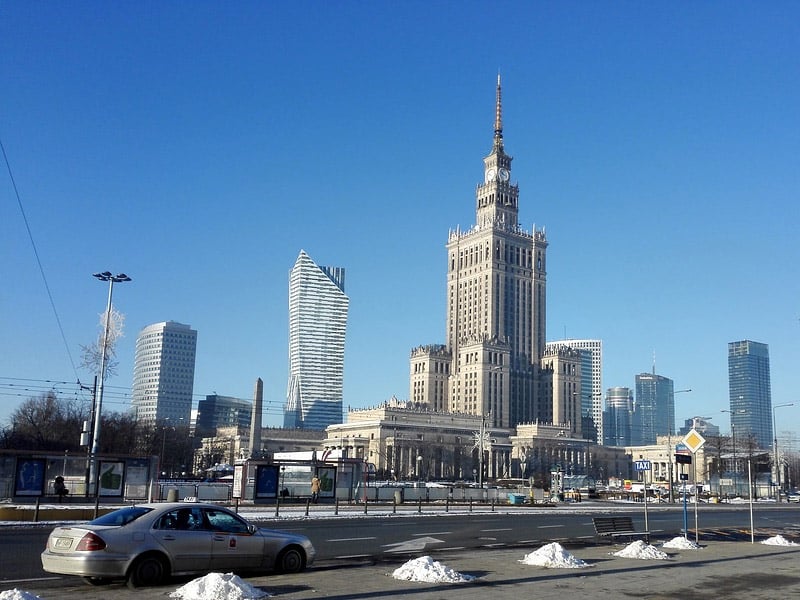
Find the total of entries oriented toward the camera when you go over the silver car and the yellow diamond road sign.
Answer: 1

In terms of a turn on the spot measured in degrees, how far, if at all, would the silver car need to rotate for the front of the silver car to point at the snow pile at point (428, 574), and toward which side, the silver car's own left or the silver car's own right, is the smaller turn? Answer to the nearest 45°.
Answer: approximately 45° to the silver car's own right

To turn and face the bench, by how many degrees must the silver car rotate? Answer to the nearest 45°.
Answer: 0° — it already faces it

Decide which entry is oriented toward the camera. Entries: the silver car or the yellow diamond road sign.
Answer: the yellow diamond road sign

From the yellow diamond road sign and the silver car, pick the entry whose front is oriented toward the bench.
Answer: the silver car

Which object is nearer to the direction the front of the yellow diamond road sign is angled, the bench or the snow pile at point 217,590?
the snow pile

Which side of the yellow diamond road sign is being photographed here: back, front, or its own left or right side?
front

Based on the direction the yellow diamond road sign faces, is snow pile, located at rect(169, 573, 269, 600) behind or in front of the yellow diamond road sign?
in front

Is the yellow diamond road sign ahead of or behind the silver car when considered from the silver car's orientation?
ahead

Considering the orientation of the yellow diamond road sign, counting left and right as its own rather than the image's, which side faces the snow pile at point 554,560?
front

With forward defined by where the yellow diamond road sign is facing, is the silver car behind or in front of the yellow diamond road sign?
in front

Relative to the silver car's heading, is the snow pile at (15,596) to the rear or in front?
to the rear

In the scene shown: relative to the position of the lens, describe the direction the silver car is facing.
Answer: facing away from the viewer and to the right of the viewer

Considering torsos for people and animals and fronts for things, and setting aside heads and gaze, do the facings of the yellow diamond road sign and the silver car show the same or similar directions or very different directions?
very different directions
